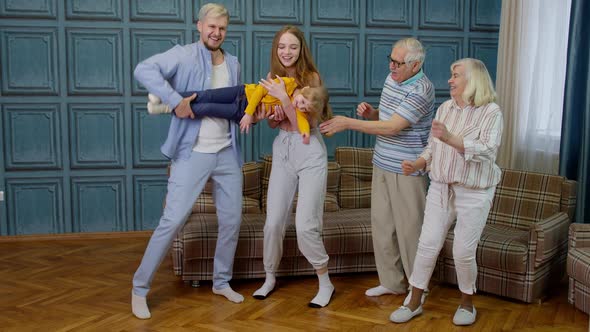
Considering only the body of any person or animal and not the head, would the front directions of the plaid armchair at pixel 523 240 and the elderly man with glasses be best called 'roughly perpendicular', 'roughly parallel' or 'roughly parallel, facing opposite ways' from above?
roughly parallel

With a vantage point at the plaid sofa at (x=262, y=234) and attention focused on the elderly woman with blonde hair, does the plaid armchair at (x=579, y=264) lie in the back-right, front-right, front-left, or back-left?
front-left

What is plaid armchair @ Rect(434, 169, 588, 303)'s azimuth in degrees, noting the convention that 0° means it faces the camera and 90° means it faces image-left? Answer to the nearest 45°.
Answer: approximately 45°

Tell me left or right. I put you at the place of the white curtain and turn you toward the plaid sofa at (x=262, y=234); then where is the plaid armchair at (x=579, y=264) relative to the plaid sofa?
left

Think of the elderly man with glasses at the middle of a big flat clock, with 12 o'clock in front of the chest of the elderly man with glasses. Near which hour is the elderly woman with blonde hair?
The elderly woman with blonde hair is roughly at 9 o'clock from the elderly man with glasses.

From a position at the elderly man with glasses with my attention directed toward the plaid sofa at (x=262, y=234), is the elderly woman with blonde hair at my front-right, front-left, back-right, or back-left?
back-left

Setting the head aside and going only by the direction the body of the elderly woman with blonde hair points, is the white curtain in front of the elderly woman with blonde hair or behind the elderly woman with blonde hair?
behind

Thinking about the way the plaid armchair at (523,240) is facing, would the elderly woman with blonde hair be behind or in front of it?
in front

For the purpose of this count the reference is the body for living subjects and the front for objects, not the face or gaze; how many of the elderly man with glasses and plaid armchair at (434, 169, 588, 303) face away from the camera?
0

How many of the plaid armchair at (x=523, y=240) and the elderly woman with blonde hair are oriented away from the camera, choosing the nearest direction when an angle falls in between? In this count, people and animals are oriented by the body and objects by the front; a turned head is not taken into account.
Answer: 0

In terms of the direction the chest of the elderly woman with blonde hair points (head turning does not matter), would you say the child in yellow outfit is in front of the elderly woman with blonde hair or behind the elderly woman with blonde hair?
in front

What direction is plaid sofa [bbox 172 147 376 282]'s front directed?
toward the camera

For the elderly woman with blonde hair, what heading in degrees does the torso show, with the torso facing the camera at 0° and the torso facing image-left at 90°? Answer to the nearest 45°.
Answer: approximately 45°

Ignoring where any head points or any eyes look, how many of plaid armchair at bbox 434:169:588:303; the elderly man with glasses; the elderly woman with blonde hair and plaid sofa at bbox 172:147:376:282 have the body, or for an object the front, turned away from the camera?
0

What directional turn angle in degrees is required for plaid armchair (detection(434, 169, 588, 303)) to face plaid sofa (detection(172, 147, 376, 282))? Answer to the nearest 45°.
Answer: approximately 45° to its right

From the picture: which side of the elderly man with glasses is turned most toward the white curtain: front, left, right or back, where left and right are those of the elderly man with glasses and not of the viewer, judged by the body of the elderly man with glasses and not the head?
back

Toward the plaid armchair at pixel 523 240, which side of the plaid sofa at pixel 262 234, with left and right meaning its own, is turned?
left

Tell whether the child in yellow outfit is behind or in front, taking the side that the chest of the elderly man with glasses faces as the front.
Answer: in front

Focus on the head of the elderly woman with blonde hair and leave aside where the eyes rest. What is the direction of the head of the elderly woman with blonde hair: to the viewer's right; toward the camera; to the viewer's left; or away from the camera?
to the viewer's left
